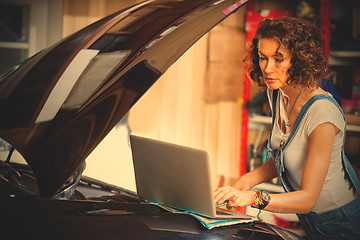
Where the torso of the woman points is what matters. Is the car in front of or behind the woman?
in front

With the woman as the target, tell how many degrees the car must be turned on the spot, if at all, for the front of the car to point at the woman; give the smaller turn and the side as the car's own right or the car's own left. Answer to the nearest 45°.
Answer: approximately 45° to the car's own left

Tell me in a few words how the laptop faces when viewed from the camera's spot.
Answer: facing away from the viewer and to the right of the viewer

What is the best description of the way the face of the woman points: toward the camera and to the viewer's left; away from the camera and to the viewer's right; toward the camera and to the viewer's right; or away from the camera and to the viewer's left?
toward the camera and to the viewer's left
